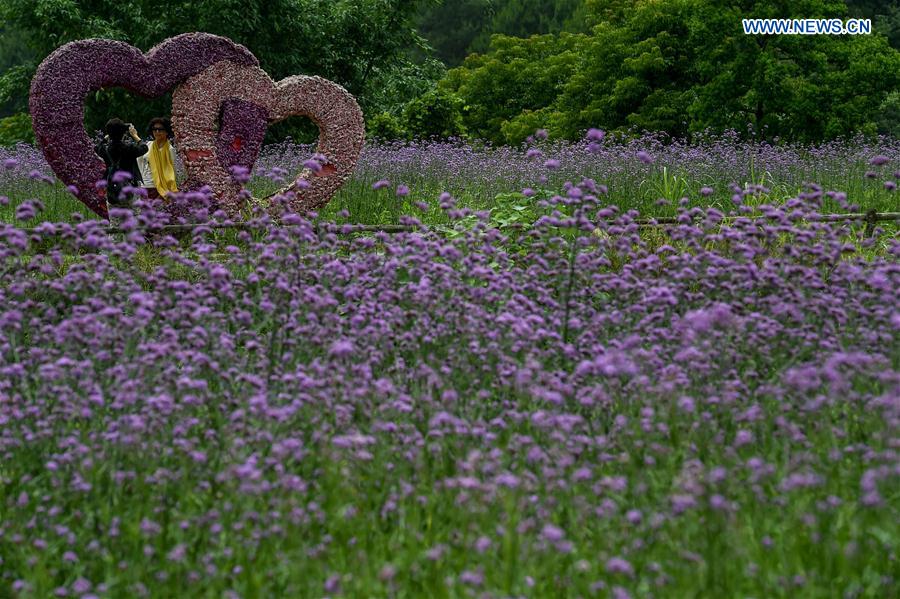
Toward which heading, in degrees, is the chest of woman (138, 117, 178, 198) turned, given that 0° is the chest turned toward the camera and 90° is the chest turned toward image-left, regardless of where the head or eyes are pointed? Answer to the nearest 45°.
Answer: approximately 0°

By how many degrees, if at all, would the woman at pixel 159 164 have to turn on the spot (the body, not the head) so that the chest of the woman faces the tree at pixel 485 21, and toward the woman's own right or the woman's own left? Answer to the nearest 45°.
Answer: approximately 135° to the woman's own left

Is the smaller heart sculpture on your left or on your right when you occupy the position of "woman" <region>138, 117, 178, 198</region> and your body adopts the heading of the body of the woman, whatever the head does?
on your left

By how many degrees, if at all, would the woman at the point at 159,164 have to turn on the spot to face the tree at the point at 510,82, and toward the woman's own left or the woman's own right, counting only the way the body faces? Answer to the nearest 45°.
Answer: approximately 135° to the woman's own left

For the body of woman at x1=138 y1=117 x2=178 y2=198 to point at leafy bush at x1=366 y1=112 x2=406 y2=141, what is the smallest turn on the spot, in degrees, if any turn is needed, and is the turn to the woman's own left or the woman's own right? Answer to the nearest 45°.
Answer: approximately 135° to the woman's own left

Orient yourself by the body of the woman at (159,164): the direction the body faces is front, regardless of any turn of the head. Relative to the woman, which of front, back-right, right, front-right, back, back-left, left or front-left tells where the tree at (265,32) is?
back
